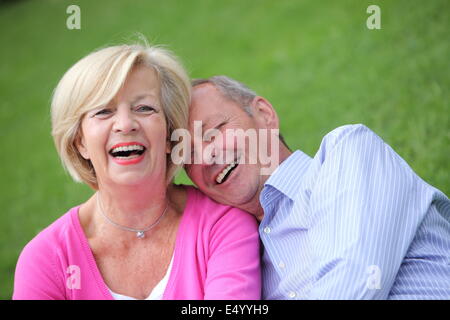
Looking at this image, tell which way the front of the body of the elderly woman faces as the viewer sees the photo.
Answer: toward the camera

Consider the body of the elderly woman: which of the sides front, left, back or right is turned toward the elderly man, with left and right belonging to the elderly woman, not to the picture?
left
